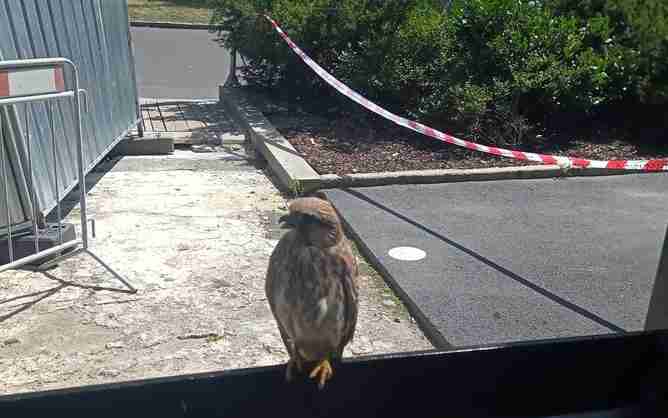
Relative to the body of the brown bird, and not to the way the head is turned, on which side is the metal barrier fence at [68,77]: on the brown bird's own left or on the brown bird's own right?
on the brown bird's own right

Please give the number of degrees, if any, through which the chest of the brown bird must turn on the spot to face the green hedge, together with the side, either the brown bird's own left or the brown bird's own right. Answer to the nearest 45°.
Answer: approximately 135° to the brown bird's own right

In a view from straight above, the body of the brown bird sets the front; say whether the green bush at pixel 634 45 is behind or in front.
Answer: behind

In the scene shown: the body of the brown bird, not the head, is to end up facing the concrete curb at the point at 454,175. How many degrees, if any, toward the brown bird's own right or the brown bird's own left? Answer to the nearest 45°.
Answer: approximately 135° to the brown bird's own right

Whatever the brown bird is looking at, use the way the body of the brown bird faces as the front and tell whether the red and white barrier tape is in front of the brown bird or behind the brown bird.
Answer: behind
